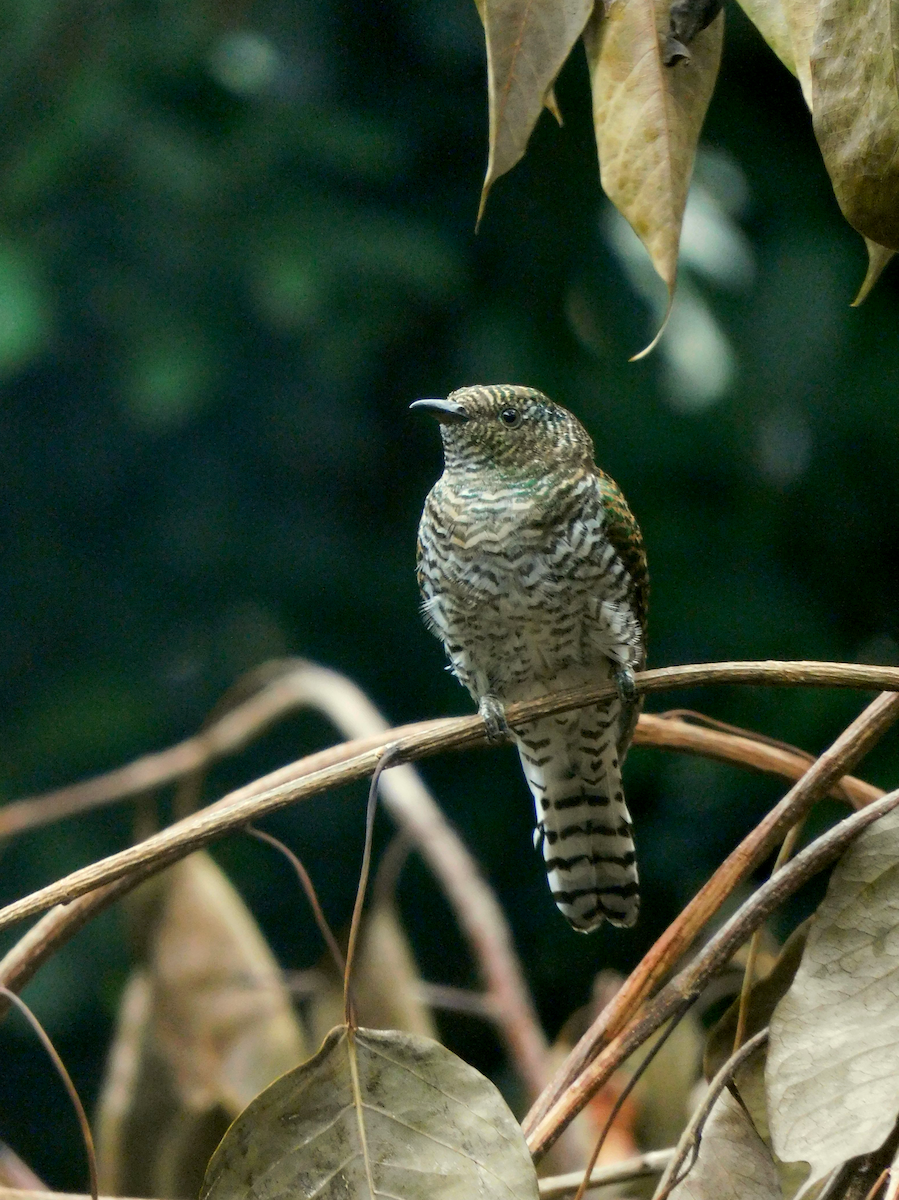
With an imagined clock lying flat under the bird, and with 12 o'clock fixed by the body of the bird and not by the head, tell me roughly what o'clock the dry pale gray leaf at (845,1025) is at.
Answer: The dry pale gray leaf is roughly at 10 o'clock from the bird.

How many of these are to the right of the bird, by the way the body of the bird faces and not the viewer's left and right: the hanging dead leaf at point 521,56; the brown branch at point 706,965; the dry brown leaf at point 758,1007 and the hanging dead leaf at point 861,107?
0

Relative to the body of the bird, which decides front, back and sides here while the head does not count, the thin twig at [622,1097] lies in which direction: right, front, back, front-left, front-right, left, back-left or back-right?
front-left

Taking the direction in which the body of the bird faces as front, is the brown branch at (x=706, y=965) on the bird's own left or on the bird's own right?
on the bird's own left

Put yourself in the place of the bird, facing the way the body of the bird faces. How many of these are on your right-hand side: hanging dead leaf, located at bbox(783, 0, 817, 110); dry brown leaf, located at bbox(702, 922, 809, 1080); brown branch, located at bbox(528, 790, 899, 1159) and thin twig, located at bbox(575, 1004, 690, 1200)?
0

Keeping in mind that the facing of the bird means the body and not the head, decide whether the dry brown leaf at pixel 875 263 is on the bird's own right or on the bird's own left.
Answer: on the bird's own left

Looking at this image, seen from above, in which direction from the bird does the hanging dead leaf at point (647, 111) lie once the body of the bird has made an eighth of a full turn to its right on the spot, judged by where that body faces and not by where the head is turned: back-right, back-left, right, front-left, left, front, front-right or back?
left

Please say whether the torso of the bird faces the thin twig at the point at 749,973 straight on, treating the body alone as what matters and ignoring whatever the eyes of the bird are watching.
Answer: no

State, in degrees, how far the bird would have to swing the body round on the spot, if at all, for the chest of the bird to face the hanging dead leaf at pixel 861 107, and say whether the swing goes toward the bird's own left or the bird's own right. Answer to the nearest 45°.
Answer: approximately 45° to the bird's own left

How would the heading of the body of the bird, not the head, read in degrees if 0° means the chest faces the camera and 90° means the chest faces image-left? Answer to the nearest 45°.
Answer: approximately 45°

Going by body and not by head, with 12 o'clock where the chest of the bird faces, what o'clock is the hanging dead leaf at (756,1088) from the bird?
The hanging dead leaf is roughly at 10 o'clock from the bird.

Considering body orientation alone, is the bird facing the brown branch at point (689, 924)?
no

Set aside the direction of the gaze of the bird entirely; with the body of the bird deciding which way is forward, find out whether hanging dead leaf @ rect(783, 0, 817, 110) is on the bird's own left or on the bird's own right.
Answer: on the bird's own left
